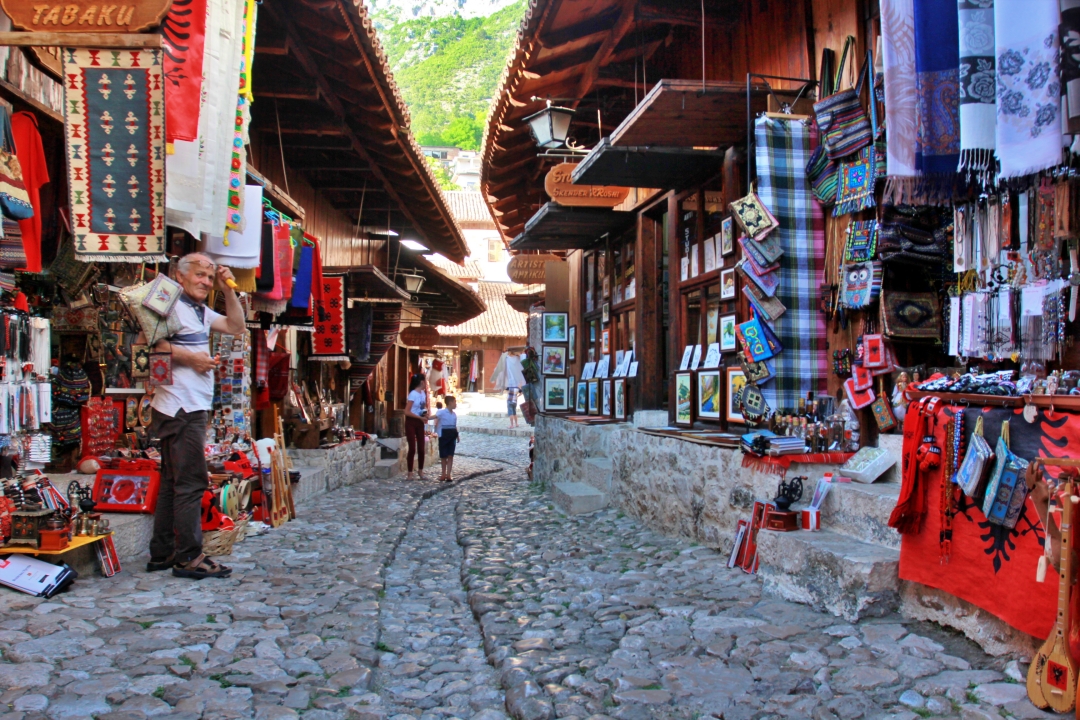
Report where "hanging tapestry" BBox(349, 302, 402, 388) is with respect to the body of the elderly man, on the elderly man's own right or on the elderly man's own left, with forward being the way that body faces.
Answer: on the elderly man's own left

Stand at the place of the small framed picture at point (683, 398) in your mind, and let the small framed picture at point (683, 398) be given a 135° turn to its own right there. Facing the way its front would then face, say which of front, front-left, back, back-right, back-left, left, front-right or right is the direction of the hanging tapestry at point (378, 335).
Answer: front-left

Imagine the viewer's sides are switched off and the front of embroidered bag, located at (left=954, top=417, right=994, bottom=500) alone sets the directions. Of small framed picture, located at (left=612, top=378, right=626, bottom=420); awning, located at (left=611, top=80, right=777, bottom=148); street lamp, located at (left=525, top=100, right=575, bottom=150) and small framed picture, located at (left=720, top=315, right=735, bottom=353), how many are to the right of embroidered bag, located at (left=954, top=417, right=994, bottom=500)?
4

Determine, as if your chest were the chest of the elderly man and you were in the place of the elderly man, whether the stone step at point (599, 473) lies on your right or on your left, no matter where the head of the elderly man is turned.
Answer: on your left

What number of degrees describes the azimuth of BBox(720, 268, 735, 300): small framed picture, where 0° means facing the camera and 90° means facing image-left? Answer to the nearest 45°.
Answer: approximately 45°

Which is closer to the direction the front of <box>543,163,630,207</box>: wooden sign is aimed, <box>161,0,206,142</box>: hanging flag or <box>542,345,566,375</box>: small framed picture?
the hanging flag
